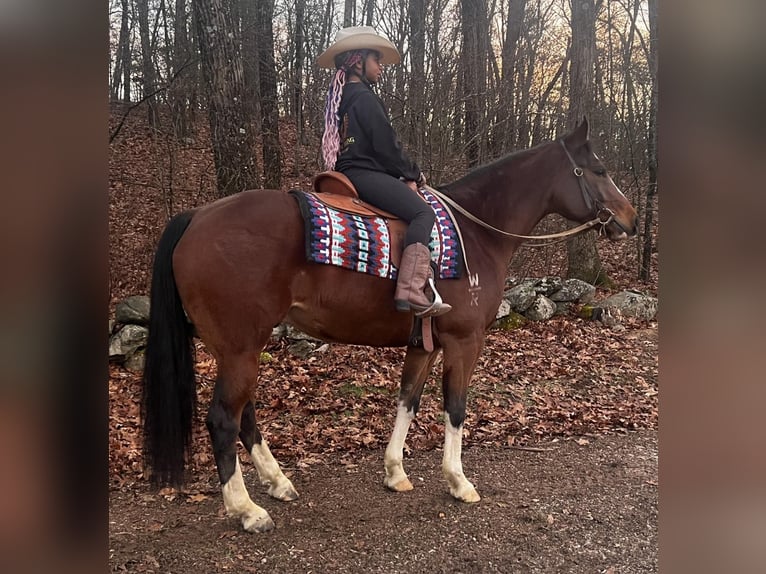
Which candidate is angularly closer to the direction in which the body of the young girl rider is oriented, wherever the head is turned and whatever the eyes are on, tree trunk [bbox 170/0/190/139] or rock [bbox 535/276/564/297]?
the rock

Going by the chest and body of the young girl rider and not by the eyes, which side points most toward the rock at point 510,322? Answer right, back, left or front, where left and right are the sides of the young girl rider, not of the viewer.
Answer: left

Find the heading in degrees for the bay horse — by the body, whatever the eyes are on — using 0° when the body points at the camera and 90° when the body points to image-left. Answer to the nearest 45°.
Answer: approximately 270°

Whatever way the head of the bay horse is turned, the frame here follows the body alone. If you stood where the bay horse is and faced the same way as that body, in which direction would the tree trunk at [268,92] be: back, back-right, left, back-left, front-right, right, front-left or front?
left

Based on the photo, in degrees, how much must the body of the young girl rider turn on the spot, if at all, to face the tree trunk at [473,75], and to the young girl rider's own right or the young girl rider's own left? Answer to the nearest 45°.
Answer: approximately 90° to the young girl rider's own left

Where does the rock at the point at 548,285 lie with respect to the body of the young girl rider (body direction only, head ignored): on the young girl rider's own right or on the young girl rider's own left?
on the young girl rider's own left

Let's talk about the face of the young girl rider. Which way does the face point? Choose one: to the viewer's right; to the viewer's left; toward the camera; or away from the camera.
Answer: to the viewer's right

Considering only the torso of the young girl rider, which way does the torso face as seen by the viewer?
to the viewer's right
